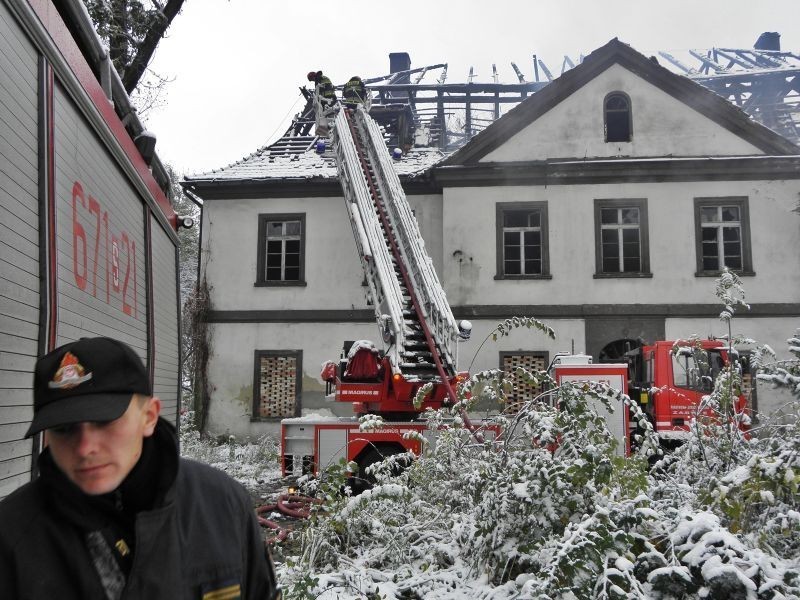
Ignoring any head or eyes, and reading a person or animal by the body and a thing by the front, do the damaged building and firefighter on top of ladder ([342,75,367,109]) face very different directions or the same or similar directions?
very different directions

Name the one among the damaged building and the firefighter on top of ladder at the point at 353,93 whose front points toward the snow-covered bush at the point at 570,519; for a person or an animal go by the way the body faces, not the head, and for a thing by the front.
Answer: the damaged building

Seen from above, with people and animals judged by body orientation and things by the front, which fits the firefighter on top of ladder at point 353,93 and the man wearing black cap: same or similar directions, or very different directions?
very different directions

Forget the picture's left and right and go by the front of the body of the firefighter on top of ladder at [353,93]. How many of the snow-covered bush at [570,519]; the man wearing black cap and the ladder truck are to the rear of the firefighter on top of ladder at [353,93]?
3

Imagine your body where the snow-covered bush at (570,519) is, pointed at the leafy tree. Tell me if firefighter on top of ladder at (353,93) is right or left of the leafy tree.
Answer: right

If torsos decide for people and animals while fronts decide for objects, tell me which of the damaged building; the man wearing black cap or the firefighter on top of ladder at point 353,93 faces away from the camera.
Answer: the firefighter on top of ladder

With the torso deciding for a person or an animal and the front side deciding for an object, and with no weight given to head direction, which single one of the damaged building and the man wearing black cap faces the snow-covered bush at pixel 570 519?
the damaged building

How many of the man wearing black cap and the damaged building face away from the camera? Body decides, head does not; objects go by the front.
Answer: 0

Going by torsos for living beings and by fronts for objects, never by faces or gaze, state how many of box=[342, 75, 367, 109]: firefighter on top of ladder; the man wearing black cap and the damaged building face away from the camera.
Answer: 1

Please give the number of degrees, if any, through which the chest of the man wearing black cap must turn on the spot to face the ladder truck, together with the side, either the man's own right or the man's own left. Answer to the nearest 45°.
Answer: approximately 180°

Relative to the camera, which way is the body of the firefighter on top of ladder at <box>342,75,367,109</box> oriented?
away from the camera

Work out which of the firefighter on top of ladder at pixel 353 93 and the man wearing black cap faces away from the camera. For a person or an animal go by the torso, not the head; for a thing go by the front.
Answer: the firefighter on top of ladder

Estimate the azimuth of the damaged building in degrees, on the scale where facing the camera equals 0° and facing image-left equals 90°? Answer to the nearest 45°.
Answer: approximately 0°

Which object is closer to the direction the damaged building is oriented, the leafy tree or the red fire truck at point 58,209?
the red fire truck

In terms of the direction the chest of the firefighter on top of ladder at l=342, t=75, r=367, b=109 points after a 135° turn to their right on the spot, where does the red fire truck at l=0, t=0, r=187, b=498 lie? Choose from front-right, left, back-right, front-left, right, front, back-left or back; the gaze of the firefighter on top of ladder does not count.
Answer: front-right

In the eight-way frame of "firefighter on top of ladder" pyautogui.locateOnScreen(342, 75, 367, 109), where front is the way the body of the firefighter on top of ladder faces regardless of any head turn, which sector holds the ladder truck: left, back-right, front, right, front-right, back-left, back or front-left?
back
